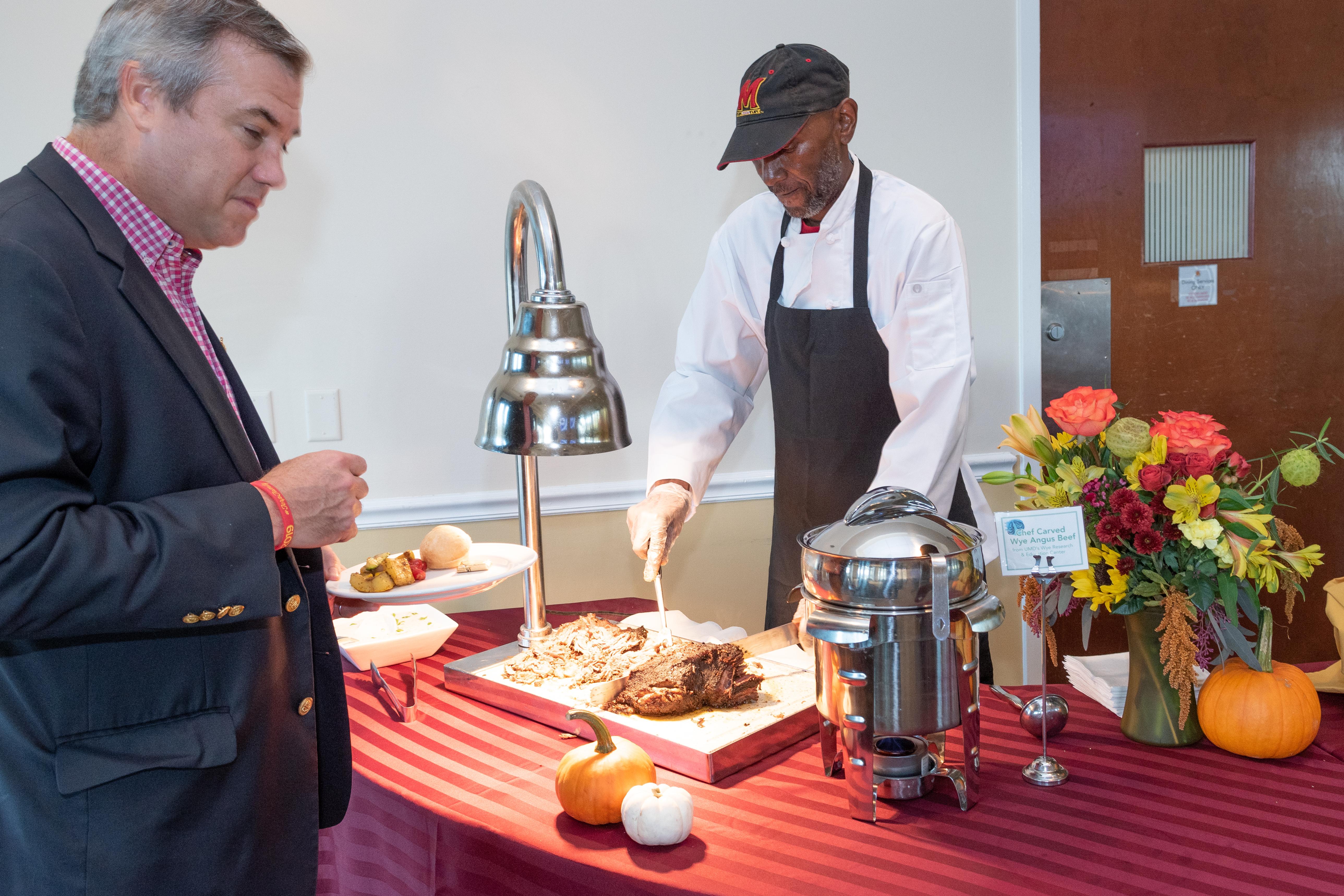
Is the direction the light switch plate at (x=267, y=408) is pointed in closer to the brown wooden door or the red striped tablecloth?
the red striped tablecloth

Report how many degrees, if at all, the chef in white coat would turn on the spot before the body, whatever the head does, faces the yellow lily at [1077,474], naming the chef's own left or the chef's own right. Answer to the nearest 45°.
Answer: approximately 90° to the chef's own left

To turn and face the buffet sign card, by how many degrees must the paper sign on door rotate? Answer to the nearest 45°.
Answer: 0° — it already faces it

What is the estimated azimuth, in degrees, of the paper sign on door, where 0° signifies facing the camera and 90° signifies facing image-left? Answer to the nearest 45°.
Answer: approximately 0°

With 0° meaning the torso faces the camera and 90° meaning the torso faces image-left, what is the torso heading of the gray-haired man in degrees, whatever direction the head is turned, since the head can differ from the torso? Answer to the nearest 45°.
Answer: approximately 270°

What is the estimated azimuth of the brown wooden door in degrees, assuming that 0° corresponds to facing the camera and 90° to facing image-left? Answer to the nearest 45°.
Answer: approximately 0°

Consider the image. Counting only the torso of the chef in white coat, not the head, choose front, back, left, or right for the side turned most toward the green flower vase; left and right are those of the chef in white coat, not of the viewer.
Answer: left

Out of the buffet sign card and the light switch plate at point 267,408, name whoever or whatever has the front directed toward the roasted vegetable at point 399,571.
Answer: the light switch plate

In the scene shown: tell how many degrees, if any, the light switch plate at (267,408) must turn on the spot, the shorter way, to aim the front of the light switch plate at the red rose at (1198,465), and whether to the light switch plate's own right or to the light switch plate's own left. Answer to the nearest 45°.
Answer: approximately 45° to the light switch plate's own left

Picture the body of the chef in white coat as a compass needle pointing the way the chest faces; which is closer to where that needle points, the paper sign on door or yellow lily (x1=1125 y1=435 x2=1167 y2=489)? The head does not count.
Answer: the yellow lily
